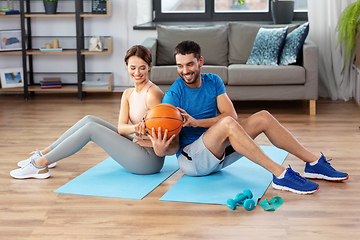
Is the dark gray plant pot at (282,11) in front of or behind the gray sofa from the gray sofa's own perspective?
behind

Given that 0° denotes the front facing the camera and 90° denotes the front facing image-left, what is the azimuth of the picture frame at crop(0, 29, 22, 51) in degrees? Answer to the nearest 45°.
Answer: approximately 0°

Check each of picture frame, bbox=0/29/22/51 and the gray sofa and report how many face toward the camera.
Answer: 2

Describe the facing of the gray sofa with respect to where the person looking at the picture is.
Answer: facing the viewer

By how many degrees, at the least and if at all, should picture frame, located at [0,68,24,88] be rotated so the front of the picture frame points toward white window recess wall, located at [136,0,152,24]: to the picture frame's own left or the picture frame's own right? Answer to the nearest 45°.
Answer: approximately 90° to the picture frame's own left

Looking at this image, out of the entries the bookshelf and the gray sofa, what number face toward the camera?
2

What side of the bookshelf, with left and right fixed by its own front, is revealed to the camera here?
front

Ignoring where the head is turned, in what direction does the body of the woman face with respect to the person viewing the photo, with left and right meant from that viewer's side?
facing the viewer and to the left of the viewer
